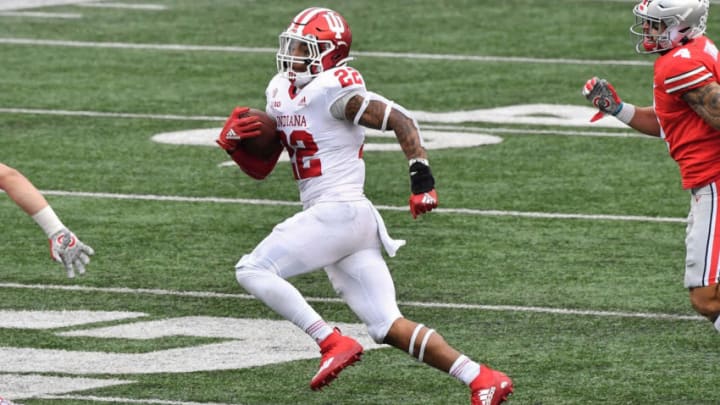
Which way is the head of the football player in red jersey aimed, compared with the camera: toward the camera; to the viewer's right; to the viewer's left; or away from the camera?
to the viewer's left

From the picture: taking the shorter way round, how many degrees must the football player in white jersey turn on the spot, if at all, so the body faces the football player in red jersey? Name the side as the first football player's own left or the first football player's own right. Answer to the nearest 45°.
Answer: approximately 135° to the first football player's own left

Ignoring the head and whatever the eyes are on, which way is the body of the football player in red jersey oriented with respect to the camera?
to the viewer's left

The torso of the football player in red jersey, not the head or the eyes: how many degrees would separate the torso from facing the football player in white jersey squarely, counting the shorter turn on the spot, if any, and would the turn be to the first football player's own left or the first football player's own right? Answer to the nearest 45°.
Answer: approximately 45° to the first football player's own left

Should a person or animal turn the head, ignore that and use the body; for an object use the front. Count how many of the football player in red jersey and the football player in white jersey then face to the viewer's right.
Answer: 0

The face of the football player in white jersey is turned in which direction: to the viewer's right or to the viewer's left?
to the viewer's left

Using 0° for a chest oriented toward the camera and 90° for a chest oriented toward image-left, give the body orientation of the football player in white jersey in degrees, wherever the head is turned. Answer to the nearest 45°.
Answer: approximately 45°
